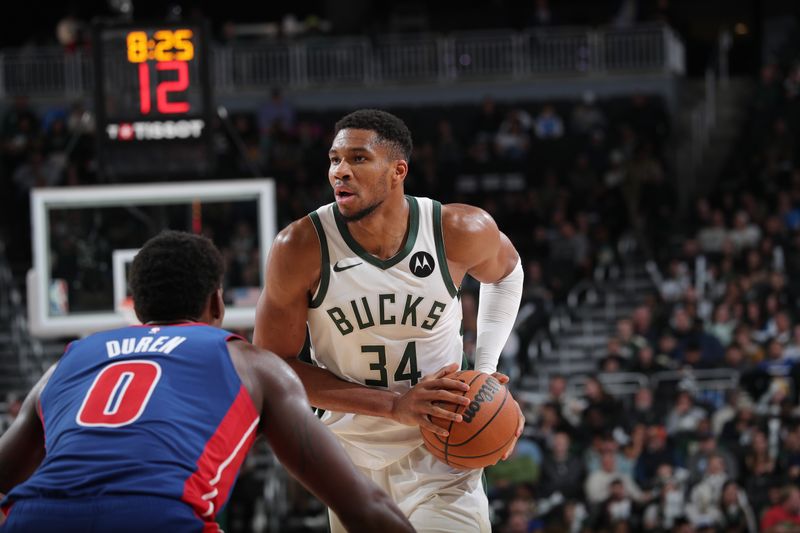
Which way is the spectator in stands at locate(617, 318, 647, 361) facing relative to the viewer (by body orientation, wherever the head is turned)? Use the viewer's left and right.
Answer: facing the viewer and to the left of the viewer

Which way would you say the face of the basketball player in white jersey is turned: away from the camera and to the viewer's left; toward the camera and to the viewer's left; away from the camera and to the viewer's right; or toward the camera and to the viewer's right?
toward the camera and to the viewer's left

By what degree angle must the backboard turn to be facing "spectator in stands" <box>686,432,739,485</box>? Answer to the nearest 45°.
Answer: approximately 90° to its left

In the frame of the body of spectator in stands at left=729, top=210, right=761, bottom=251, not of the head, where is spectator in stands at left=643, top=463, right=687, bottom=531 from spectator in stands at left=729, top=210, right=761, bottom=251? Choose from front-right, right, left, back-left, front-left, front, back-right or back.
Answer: front-left

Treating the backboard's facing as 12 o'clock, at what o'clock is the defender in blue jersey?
The defender in blue jersey is roughly at 12 o'clock from the backboard.

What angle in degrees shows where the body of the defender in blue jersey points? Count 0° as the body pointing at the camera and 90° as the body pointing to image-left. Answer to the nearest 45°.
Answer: approximately 225°

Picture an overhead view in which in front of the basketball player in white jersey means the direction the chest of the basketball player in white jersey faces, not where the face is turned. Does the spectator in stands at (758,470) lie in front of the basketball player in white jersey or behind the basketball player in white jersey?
behind

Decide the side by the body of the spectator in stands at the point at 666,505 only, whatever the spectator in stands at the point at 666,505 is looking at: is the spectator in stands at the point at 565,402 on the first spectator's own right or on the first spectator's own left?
on the first spectator's own right

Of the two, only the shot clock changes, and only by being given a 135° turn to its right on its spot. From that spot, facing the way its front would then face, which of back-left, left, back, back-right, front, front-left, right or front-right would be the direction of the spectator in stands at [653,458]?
back-right

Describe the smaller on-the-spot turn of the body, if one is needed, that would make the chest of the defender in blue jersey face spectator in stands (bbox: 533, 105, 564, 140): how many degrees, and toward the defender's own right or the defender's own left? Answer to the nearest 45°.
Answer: approximately 45° to the defender's own left

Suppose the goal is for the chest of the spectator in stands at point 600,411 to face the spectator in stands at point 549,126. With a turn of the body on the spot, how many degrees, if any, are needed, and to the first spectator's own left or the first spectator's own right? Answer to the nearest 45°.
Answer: approximately 135° to the first spectator's own right
